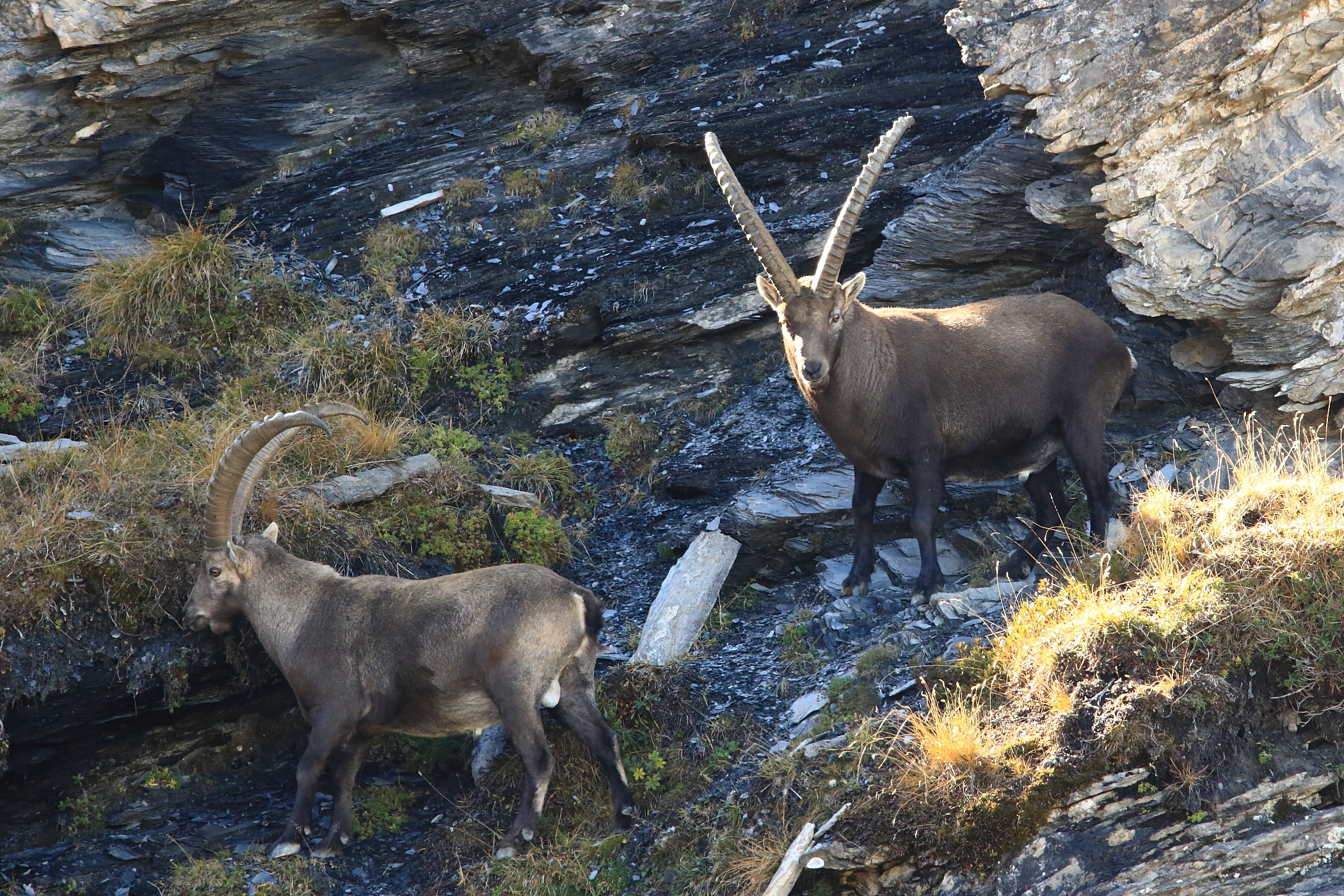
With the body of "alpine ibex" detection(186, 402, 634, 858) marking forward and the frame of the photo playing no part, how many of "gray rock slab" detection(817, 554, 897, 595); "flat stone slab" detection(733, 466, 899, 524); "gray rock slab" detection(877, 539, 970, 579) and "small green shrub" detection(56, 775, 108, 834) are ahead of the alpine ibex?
1

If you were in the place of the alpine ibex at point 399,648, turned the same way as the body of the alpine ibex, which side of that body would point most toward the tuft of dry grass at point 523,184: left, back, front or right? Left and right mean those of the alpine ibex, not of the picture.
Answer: right

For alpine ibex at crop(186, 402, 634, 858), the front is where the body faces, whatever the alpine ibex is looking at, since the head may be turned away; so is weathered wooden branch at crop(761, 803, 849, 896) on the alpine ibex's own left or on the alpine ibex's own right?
on the alpine ibex's own left

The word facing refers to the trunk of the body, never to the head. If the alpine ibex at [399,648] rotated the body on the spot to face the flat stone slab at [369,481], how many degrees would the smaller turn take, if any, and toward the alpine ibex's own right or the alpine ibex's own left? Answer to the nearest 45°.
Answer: approximately 90° to the alpine ibex's own right

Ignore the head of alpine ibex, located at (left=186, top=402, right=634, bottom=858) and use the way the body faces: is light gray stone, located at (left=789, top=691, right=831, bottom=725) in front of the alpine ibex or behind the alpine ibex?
behind

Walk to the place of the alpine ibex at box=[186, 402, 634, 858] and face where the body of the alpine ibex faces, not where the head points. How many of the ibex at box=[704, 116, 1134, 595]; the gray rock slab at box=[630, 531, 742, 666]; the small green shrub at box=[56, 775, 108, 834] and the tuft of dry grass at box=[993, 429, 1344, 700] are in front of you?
1

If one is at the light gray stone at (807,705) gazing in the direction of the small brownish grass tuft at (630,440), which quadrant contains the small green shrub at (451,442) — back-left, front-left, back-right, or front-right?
front-left

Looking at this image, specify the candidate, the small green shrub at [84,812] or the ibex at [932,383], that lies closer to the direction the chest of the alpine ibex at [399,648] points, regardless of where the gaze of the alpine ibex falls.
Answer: the small green shrub

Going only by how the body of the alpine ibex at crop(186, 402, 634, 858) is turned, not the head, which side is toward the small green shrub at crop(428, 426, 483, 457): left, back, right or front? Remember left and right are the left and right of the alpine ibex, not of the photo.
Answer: right

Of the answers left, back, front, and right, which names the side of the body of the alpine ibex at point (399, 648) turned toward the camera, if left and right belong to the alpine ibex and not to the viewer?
left
